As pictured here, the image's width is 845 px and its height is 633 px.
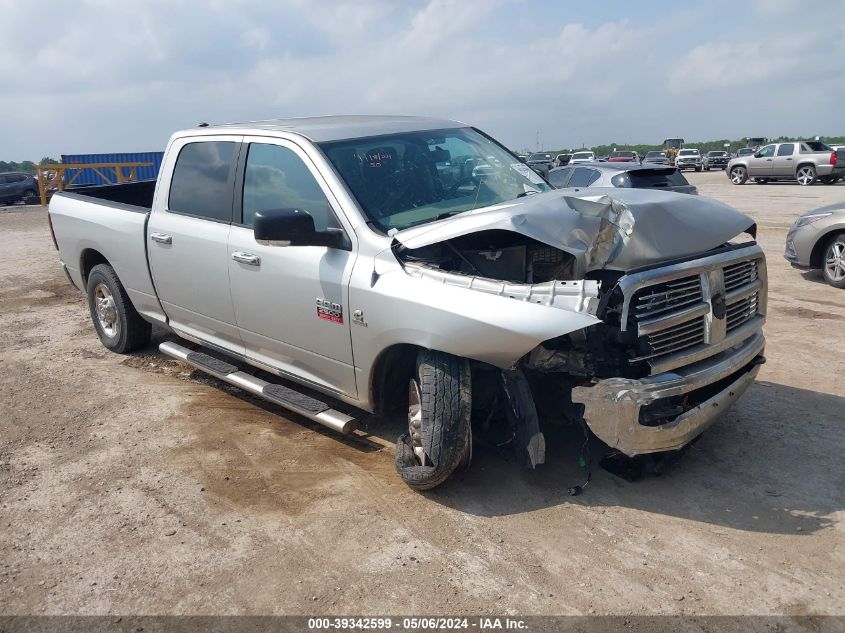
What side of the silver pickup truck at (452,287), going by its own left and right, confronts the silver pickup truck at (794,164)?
left

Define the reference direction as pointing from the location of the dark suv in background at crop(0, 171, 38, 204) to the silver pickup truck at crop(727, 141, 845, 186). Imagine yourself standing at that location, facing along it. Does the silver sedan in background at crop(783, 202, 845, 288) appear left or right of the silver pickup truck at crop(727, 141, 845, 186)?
right

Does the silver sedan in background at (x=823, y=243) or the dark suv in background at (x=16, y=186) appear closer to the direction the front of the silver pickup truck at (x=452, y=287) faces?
the silver sedan in background

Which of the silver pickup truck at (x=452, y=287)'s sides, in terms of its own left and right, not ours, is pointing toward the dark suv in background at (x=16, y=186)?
back

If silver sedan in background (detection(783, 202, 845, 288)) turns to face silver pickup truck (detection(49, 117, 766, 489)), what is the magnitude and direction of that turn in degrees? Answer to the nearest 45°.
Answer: approximately 45° to its left

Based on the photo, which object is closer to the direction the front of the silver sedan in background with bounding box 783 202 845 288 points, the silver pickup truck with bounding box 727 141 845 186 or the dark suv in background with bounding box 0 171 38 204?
the dark suv in background

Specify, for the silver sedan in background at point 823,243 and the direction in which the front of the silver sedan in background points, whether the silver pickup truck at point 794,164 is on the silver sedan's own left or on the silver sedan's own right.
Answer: on the silver sedan's own right

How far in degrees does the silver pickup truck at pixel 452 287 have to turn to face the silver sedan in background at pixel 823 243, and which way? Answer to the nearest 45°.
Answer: approximately 90° to its left

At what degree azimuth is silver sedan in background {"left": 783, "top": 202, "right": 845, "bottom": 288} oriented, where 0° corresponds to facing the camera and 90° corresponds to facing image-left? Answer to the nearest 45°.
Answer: approximately 45°

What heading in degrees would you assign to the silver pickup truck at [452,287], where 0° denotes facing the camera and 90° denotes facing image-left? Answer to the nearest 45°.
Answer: approximately 315°
